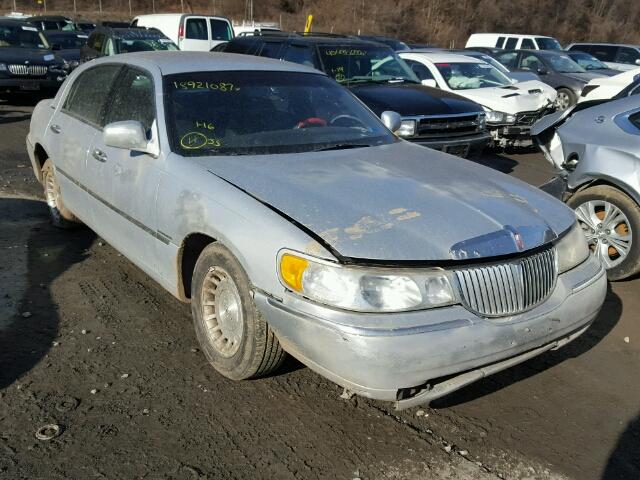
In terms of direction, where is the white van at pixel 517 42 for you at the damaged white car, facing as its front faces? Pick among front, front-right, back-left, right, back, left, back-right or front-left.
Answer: back-left

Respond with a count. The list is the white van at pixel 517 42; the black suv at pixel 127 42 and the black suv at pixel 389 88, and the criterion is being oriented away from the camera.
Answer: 0

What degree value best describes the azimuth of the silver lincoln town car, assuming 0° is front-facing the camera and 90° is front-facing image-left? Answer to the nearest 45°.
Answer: approximately 315°

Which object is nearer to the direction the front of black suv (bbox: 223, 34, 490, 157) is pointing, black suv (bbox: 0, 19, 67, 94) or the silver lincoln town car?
the silver lincoln town car

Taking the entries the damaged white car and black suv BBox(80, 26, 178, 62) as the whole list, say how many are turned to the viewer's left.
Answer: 0

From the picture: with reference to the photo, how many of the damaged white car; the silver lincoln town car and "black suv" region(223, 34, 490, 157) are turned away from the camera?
0

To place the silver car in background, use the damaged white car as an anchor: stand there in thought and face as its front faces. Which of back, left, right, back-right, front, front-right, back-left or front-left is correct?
front-right

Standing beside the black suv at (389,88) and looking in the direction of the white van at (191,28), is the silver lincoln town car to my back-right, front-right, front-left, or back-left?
back-left

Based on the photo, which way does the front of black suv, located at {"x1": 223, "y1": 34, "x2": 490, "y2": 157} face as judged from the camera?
facing the viewer and to the right of the viewer

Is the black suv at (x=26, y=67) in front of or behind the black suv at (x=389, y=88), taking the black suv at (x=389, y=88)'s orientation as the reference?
behind

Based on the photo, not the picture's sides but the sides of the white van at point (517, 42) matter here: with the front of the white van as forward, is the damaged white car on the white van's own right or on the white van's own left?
on the white van's own right
